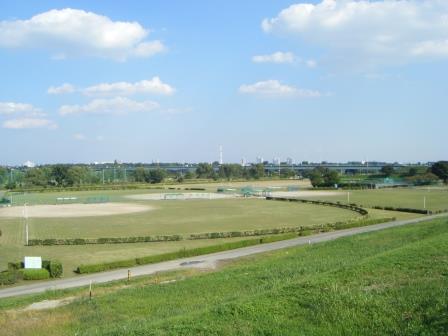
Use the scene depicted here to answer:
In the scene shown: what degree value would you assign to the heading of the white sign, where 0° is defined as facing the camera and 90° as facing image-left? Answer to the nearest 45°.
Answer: approximately 0°

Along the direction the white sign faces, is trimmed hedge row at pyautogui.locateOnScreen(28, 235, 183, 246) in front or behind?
behind

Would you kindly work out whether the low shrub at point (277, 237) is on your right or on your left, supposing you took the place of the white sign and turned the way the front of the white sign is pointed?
on your left

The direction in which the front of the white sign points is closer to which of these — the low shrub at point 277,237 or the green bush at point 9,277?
the green bush

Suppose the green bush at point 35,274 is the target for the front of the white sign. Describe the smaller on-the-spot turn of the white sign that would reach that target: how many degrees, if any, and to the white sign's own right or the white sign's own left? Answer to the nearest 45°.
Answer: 0° — it already faces it

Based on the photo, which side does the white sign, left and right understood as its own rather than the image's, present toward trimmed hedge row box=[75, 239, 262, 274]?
left

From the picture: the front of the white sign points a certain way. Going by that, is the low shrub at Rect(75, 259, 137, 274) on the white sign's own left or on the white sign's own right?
on the white sign's own left

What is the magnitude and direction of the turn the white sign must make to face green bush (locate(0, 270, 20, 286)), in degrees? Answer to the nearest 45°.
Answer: approximately 45° to its right
